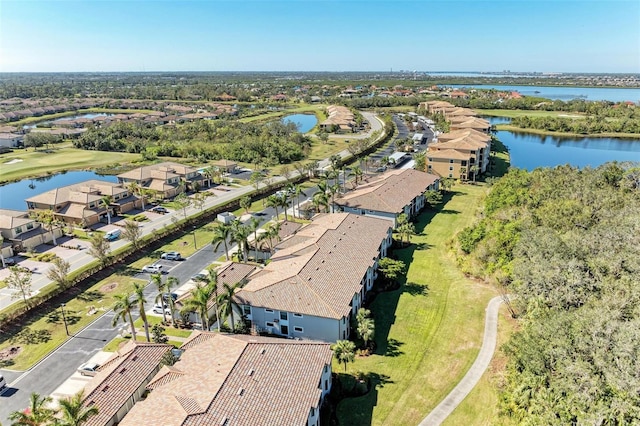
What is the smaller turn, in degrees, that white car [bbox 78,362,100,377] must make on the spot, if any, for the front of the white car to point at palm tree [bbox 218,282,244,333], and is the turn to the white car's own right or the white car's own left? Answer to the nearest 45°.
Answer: approximately 45° to the white car's own left

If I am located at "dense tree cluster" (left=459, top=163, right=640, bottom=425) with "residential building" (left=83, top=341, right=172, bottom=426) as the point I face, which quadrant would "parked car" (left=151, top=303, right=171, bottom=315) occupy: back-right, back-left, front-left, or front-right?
front-right

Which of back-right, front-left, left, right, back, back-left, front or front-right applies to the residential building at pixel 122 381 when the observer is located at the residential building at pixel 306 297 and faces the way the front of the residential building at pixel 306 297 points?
front-left

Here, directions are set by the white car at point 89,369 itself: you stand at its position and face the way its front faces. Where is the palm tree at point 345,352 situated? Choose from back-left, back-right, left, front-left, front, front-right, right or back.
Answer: front

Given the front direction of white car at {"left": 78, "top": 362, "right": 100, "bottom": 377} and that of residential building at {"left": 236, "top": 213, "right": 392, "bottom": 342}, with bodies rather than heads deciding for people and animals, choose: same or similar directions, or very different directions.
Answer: very different directions

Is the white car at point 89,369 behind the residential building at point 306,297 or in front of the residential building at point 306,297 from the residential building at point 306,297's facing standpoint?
in front

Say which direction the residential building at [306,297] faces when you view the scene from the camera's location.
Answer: facing to the left of the viewer
